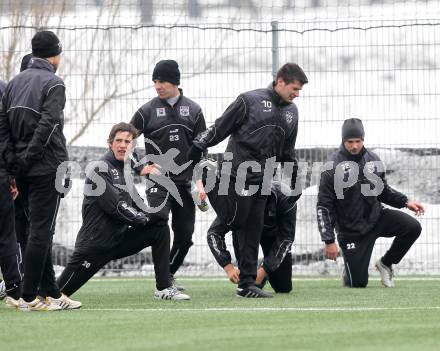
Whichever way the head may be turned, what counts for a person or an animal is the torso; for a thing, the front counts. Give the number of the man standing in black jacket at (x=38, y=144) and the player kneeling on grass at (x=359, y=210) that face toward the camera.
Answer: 1

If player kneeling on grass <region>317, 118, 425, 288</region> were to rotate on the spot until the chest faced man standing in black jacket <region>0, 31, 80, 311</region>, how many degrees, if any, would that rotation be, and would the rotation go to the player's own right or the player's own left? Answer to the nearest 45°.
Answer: approximately 45° to the player's own right

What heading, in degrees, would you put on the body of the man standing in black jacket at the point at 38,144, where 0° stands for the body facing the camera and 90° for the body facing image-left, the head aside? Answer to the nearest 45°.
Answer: approximately 225°

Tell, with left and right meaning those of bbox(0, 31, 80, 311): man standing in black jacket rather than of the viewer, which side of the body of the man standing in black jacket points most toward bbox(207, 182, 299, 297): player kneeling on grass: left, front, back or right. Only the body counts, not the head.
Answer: front

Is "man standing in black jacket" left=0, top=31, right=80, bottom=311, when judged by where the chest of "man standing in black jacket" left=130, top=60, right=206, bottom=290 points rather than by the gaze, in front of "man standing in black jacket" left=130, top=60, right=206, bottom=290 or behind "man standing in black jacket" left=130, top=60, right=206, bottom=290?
in front

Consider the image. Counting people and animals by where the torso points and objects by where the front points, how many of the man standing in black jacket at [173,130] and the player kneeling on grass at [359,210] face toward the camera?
2

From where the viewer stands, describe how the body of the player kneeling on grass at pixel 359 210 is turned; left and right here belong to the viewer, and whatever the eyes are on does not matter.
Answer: facing the viewer

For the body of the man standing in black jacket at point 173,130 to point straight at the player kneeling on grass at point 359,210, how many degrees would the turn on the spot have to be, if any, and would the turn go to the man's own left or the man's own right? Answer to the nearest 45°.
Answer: approximately 90° to the man's own left

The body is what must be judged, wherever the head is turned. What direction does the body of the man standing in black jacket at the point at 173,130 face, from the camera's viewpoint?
toward the camera
